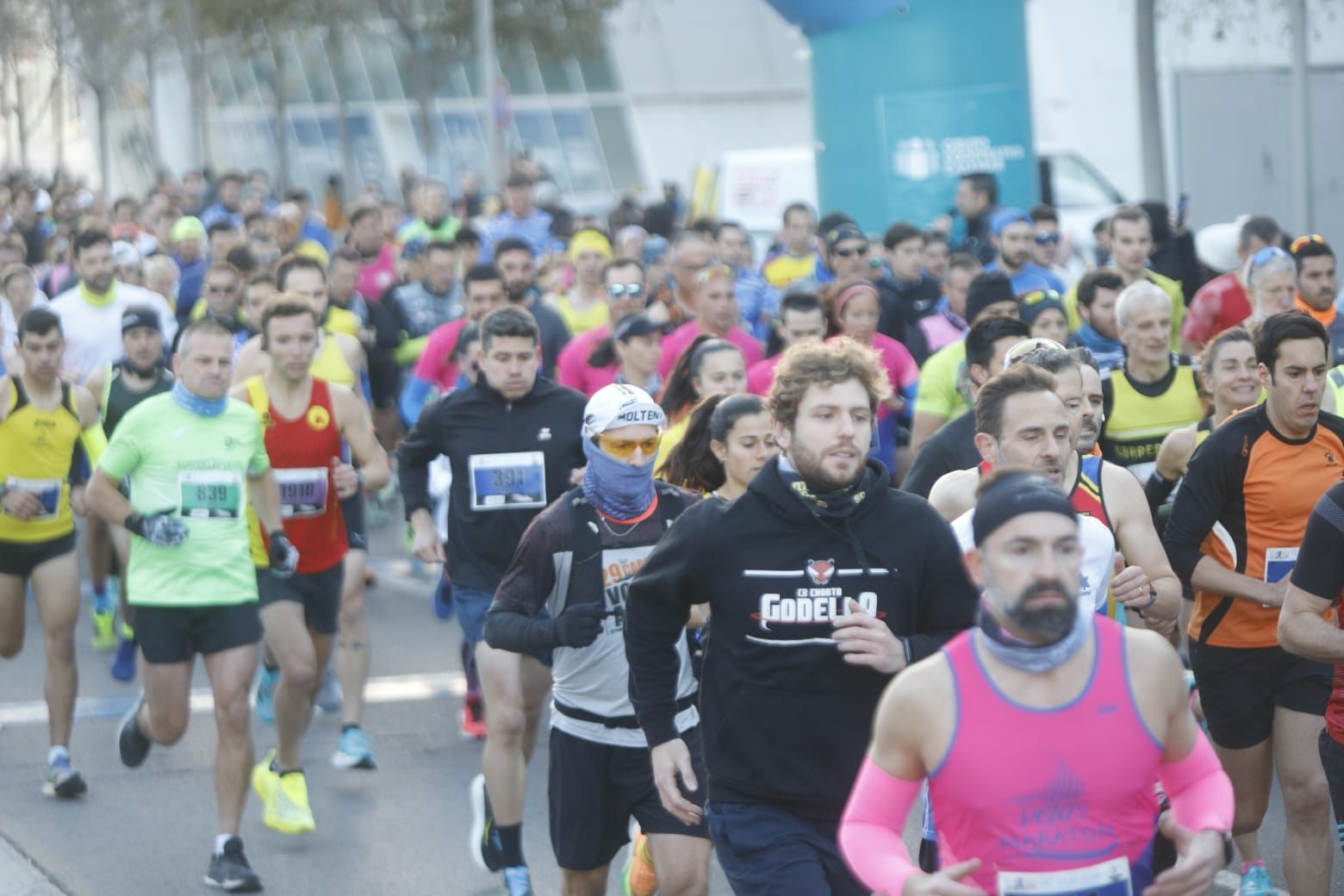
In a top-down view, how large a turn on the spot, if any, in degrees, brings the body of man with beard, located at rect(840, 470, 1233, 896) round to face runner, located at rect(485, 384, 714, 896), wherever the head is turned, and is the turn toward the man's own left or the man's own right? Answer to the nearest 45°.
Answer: approximately 135° to the man's own right

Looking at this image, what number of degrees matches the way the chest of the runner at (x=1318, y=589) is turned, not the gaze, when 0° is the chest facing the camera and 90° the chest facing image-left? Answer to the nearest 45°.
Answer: approximately 315°

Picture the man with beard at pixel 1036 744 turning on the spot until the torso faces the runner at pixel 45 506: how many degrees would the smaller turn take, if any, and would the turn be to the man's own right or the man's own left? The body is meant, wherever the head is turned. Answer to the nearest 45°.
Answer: approximately 135° to the man's own right

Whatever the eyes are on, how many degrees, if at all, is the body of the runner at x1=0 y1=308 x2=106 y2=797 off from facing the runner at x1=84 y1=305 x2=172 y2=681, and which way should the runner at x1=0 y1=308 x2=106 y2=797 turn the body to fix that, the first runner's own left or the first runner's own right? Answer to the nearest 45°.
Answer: approximately 135° to the first runner's own left

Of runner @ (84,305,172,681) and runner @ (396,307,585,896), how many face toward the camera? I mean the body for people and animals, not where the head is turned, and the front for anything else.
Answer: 2

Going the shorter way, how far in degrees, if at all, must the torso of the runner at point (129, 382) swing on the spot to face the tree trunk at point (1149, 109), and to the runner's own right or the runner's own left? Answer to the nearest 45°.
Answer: approximately 135° to the runner's own left

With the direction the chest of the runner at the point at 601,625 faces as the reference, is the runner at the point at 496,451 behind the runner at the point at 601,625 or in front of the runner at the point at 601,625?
behind

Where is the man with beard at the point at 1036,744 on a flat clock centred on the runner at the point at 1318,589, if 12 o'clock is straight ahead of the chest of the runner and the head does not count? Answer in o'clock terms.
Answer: The man with beard is roughly at 2 o'clock from the runner.

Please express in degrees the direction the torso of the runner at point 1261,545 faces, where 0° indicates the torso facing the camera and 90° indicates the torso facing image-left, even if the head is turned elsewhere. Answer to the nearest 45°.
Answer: approximately 315°
